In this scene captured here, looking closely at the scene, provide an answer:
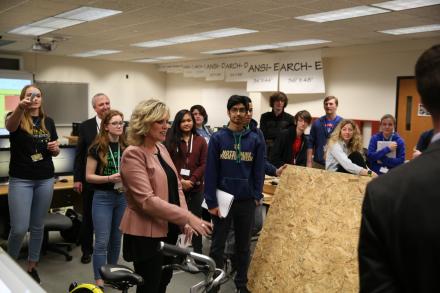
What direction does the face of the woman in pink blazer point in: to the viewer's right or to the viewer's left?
to the viewer's right

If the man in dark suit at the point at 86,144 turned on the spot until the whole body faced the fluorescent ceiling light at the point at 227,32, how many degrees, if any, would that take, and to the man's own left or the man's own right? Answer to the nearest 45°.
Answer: approximately 90° to the man's own left

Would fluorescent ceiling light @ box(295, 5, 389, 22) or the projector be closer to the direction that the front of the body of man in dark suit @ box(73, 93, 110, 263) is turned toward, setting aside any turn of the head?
the fluorescent ceiling light

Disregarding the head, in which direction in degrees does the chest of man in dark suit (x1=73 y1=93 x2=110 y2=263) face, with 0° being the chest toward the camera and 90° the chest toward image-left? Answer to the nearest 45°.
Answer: approximately 315°

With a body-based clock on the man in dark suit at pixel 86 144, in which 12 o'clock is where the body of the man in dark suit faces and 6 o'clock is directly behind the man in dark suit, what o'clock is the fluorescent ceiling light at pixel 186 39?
The fluorescent ceiling light is roughly at 8 o'clock from the man in dark suit.

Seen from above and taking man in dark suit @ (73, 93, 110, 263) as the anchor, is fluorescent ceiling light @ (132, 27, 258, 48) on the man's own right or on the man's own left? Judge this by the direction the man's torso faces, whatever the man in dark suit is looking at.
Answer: on the man's own left

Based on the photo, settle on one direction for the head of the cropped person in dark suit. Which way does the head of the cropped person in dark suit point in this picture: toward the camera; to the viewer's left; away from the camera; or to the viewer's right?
away from the camera

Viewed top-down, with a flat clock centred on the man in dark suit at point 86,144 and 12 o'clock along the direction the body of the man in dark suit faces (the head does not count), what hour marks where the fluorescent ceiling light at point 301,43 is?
The fluorescent ceiling light is roughly at 9 o'clock from the man in dark suit.

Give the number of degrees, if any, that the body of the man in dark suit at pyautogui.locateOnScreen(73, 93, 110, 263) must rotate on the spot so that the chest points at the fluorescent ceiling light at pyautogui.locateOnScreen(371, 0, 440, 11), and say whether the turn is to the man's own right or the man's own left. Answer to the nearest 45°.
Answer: approximately 45° to the man's own left
